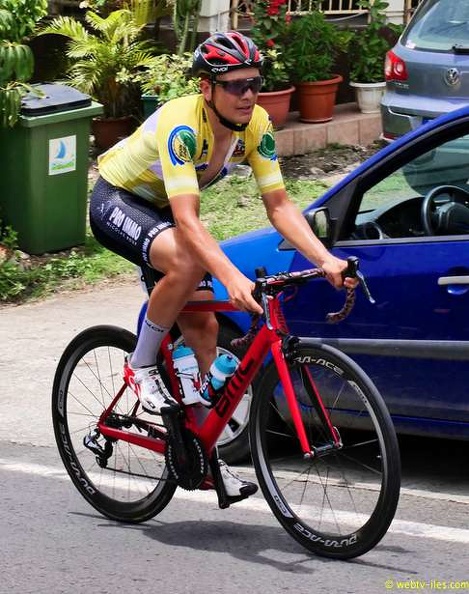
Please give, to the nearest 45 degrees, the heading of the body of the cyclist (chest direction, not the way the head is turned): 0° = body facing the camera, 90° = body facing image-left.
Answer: approximately 315°

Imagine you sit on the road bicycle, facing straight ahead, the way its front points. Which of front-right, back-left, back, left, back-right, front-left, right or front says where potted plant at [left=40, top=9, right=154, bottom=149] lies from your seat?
back-left

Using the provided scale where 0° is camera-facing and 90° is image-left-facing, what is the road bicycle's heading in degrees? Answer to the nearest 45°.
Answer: approximately 315°

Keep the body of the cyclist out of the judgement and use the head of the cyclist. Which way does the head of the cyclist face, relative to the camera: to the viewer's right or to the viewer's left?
to the viewer's right

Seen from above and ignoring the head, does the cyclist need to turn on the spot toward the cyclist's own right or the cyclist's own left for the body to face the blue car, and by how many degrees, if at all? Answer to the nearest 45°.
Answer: approximately 90° to the cyclist's own left
